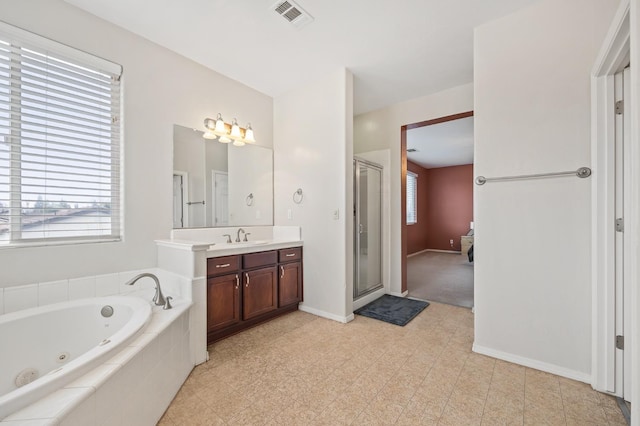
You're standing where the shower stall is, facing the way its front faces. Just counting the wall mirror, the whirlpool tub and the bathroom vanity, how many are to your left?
0

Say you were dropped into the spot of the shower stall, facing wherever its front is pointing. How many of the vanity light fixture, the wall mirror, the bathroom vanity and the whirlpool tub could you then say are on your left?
0

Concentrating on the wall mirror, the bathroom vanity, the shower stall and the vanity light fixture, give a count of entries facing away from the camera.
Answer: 0

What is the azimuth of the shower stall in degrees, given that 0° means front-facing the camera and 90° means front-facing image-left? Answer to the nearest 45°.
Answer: approximately 315°

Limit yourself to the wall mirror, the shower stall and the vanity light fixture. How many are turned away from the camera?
0

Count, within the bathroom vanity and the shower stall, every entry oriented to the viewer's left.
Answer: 0

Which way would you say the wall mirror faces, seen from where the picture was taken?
facing the viewer and to the right of the viewer

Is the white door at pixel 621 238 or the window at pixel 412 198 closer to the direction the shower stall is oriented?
the white door

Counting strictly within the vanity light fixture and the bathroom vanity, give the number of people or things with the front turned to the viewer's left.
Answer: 0

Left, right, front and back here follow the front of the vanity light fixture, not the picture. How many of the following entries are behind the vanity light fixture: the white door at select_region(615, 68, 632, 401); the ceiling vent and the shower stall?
0

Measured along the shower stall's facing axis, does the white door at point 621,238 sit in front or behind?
in front

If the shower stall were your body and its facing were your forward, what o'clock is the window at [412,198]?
The window is roughly at 8 o'clock from the shower stall.

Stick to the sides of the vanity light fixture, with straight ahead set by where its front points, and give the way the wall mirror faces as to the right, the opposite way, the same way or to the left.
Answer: the same way

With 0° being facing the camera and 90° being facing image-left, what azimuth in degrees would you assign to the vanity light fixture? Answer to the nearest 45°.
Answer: approximately 315°
